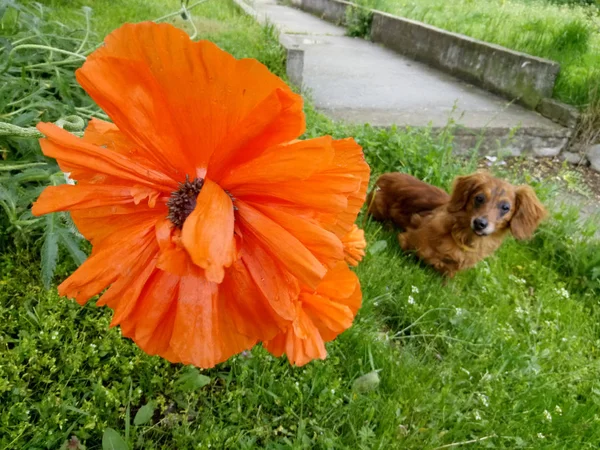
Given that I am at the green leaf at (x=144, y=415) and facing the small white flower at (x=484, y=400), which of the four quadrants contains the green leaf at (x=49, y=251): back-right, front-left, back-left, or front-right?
back-left

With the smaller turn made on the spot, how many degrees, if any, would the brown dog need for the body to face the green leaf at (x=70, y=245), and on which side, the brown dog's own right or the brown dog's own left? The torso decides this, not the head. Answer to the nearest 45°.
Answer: approximately 45° to the brown dog's own right

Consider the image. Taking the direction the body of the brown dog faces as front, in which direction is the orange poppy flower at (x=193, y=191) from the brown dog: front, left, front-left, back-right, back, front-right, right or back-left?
front-right

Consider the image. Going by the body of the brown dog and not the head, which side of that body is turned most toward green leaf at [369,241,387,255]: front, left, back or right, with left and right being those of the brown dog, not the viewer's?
right

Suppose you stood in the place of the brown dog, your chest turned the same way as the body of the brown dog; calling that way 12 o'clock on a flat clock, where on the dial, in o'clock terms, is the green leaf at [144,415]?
The green leaf is roughly at 2 o'clock from the brown dog.

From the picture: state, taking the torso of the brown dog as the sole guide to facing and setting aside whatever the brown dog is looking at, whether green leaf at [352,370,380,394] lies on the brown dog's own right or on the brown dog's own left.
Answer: on the brown dog's own right

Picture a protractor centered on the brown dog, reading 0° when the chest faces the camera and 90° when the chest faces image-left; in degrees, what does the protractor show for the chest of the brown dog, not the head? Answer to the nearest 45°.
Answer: approximately 315°
